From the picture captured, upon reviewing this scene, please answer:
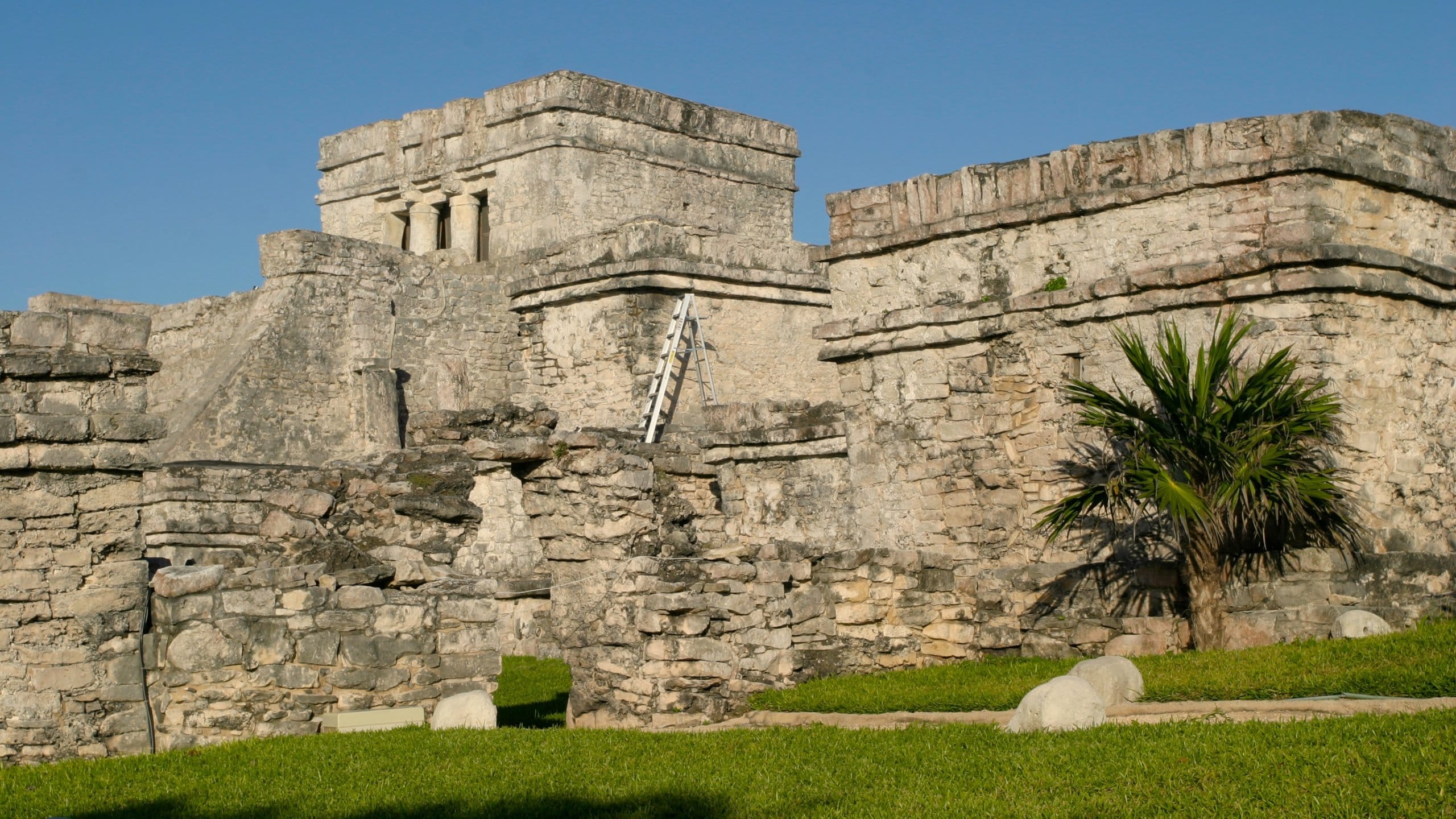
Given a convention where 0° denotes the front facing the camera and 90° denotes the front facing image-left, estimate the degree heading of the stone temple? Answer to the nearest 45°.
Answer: approximately 45°

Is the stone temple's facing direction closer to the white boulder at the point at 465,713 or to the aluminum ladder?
the white boulder

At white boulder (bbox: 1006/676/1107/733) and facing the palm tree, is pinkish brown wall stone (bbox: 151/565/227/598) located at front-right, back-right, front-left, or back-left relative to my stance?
back-left

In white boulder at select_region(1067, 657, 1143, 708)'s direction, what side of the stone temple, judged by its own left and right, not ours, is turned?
left

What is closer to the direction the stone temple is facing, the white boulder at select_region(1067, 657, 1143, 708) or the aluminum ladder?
the white boulder
